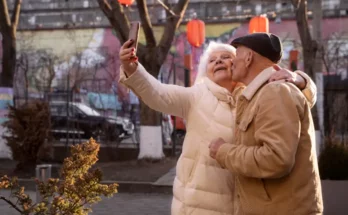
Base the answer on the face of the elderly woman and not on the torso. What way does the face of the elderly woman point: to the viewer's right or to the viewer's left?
to the viewer's left

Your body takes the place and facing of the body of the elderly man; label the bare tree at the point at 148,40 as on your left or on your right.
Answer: on your right

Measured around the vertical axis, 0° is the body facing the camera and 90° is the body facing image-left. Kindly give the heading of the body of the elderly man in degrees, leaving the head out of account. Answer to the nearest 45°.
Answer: approximately 90°

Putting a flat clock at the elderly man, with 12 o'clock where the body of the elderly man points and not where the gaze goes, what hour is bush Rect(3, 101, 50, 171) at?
The bush is roughly at 2 o'clock from the elderly man.

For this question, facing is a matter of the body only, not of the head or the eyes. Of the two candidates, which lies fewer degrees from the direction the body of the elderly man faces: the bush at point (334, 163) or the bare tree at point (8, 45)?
the bare tree

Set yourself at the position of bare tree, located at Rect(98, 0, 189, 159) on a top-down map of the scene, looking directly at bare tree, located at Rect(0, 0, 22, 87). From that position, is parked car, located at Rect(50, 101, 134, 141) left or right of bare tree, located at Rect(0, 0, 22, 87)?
right

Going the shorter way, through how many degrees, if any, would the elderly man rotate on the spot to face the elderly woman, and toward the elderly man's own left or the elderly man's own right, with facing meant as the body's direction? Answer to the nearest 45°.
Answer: approximately 45° to the elderly man's own right

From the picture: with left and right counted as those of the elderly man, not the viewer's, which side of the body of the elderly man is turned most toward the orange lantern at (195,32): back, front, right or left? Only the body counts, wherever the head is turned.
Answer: right

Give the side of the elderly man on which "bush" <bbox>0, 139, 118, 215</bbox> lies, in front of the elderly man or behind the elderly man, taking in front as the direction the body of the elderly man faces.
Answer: in front
